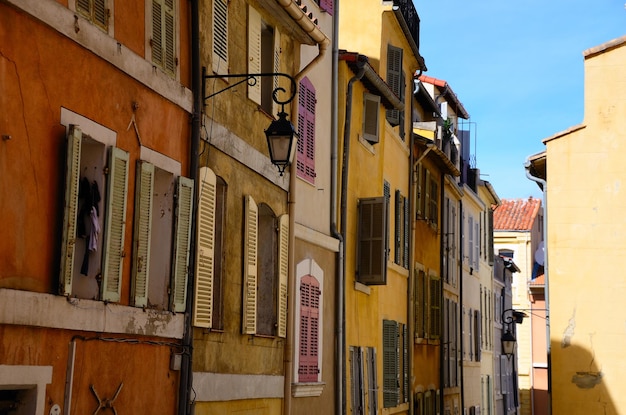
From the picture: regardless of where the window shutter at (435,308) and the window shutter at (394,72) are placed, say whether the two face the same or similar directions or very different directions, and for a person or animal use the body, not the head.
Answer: same or similar directions

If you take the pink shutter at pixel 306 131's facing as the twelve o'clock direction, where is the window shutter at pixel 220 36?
The window shutter is roughly at 2 o'clock from the pink shutter.

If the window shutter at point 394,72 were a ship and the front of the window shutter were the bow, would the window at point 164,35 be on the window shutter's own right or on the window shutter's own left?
on the window shutter's own right

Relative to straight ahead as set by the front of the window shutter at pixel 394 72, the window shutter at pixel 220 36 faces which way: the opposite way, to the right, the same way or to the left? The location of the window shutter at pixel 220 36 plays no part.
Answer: the same way

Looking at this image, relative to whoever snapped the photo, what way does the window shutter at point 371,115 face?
facing the viewer and to the right of the viewer

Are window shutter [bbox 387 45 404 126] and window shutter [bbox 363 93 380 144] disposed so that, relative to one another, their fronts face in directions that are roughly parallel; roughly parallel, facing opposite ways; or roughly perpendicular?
roughly parallel

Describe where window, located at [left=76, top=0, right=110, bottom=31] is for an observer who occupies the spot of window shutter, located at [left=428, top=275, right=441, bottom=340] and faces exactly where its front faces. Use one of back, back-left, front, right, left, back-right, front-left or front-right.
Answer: front-right

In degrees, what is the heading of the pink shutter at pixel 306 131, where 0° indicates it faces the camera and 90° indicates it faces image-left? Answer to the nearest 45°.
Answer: approximately 315°

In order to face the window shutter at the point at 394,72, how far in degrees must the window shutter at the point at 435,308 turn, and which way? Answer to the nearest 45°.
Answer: approximately 45° to its right

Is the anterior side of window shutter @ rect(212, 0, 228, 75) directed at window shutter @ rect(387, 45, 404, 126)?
no

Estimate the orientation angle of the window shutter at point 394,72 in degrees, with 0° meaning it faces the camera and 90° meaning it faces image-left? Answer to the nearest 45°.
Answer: approximately 315°

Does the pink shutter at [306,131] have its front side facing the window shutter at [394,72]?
no

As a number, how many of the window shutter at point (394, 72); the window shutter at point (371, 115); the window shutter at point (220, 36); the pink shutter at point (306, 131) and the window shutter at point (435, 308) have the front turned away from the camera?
0

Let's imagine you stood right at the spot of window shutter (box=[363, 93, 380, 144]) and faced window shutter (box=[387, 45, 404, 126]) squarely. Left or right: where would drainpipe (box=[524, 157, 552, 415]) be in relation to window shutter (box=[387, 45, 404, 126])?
right

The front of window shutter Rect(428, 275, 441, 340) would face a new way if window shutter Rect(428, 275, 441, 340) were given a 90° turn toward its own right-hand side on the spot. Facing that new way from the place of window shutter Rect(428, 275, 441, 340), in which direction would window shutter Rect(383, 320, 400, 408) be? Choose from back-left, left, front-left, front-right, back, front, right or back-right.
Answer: front-left

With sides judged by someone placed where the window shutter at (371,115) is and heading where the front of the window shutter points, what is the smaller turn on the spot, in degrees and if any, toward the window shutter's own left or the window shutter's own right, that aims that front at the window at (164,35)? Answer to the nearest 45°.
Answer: approximately 45° to the window shutter's own right

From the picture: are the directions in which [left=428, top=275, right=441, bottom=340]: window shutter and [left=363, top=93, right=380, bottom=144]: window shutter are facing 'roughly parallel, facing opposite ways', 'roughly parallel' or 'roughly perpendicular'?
roughly parallel

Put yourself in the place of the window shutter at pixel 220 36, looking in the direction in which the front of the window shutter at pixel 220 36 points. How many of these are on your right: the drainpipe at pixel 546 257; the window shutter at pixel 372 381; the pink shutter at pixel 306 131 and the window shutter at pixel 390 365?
0

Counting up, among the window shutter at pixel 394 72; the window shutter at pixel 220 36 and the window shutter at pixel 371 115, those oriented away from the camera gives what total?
0

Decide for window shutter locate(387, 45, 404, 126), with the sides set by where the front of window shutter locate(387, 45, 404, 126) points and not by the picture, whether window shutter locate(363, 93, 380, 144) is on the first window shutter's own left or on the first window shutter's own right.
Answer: on the first window shutter's own right

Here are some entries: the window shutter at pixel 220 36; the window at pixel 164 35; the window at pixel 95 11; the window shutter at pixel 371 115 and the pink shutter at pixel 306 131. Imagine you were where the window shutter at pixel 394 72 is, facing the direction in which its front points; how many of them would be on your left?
0
